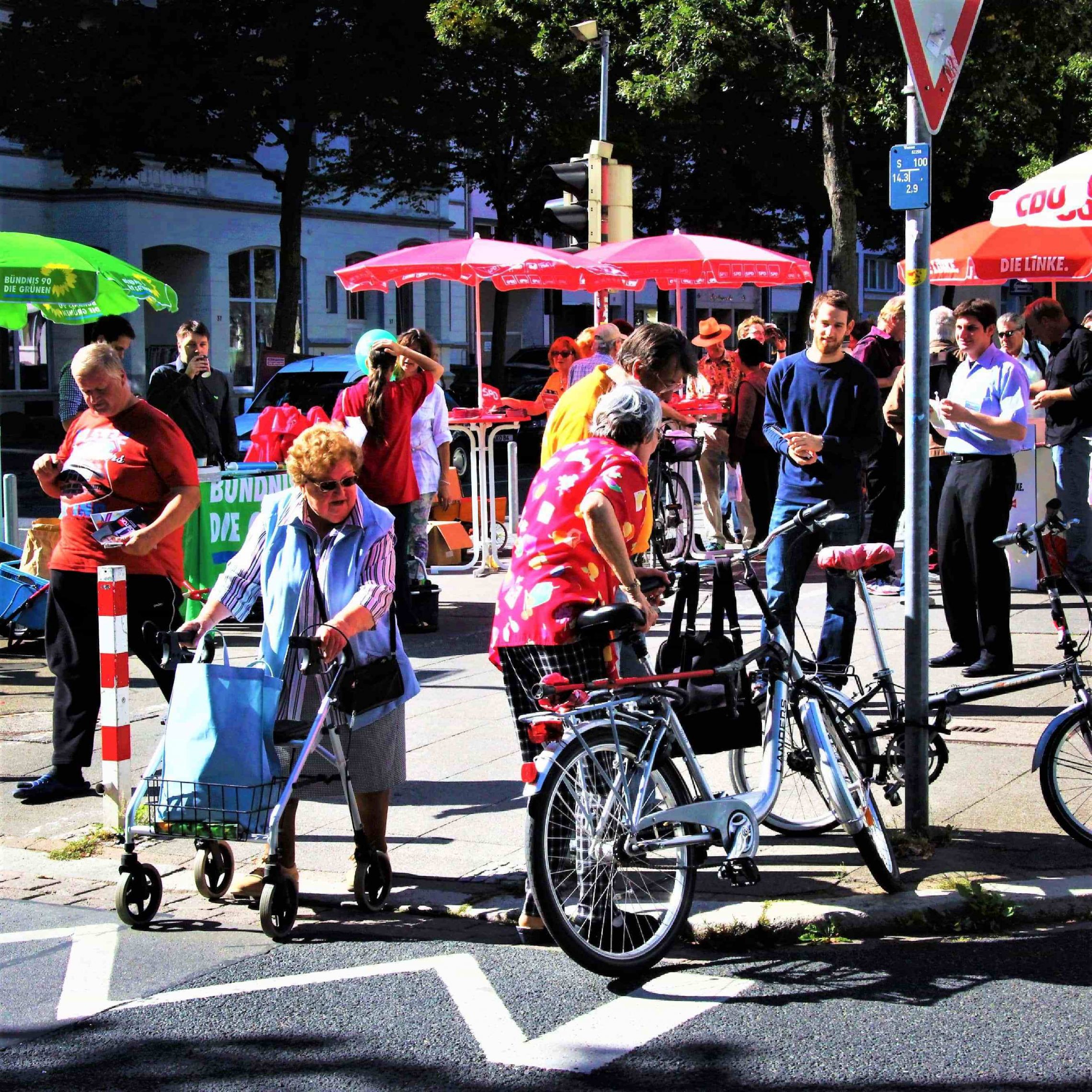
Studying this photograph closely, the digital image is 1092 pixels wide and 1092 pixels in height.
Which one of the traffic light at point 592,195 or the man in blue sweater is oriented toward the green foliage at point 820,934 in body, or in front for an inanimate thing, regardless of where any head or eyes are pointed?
the man in blue sweater

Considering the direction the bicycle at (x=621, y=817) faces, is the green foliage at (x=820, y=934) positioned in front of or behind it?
in front

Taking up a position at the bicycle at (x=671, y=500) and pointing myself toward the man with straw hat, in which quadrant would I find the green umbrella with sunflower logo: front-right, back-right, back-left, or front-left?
back-left

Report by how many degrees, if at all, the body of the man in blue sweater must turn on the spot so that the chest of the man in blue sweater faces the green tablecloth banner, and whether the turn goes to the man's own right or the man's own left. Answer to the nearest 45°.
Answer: approximately 135° to the man's own right

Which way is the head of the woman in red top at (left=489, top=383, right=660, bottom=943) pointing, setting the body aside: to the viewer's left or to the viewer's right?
to the viewer's right

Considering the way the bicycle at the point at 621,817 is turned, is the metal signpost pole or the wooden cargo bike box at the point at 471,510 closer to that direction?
the metal signpost pole

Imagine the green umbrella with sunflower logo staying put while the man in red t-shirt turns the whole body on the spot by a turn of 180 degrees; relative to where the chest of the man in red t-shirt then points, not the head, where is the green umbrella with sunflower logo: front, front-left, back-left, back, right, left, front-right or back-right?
front-left

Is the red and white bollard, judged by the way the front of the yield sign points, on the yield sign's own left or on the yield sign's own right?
on the yield sign's own right

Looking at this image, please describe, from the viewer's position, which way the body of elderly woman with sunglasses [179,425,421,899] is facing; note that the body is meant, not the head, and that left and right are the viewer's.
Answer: facing the viewer and to the left of the viewer

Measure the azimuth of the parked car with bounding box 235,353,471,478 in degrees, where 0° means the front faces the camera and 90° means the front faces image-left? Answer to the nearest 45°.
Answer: approximately 45°

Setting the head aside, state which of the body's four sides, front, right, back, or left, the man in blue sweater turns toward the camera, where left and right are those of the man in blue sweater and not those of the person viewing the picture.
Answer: front

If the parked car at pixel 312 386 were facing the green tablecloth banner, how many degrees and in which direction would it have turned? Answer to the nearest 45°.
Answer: approximately 45° to its left

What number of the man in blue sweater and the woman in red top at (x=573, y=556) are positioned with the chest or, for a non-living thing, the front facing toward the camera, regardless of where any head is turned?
1

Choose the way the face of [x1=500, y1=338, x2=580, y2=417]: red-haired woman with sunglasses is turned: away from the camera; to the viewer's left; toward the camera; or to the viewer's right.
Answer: toward the camera
